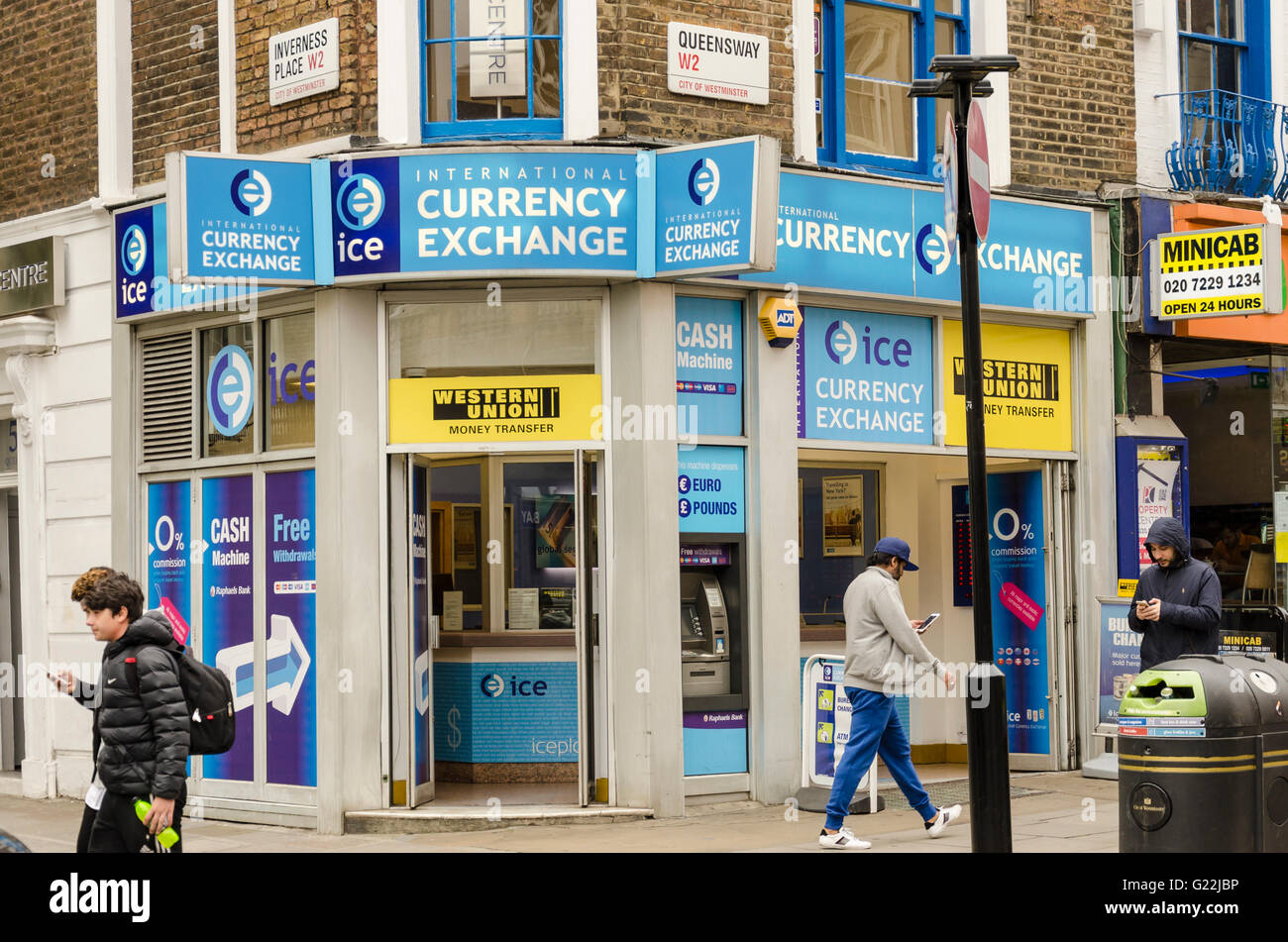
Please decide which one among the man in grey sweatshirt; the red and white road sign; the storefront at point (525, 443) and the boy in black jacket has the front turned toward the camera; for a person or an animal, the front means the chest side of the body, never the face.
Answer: the storefront

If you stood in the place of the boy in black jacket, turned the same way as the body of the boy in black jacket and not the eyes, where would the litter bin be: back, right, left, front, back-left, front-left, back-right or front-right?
back

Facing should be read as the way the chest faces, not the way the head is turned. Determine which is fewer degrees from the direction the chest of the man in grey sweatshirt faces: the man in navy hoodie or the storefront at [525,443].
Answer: the man in navy hoodie

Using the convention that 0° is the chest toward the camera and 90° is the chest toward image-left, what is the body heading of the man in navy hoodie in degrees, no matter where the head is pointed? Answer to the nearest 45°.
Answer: approximately 45°

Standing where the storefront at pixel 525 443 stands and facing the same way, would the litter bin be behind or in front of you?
in front

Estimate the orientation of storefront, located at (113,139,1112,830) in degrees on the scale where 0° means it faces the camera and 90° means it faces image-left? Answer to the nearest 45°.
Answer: approximately 0°

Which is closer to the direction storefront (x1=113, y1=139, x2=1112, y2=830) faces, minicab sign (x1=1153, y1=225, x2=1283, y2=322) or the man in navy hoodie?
the man in navy hoodie

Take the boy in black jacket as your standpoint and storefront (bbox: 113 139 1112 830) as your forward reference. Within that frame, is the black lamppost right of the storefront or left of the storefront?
right

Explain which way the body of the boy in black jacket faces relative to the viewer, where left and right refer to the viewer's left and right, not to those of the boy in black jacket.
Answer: facing to the left of the viewer

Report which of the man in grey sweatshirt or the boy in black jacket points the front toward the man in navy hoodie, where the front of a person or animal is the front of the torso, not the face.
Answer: the man in grey sweatshirt

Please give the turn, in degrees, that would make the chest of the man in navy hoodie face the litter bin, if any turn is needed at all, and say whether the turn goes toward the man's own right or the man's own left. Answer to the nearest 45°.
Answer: approximately 45° to the man's own left

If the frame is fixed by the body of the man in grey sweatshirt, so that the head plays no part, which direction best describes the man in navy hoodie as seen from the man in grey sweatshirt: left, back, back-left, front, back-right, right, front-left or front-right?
front

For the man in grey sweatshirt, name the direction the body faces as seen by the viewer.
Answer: to the viewer's right

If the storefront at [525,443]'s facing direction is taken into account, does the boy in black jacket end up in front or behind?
in front
